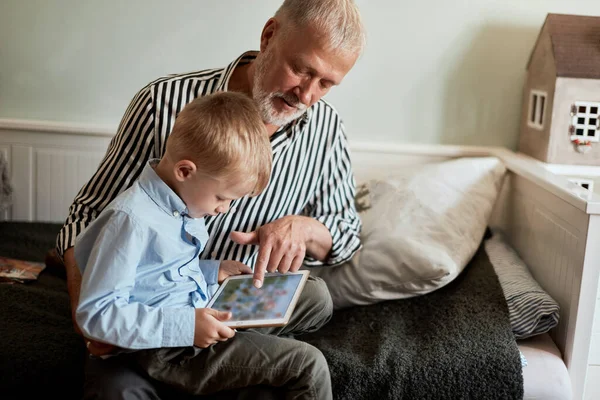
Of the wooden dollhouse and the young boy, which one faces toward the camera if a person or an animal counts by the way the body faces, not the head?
the wooden dollhouse

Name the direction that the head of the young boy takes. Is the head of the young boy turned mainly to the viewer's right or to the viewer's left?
to the viewer's right

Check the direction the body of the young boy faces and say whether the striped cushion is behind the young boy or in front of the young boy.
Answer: in front

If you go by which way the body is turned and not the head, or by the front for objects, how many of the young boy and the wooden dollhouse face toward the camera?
1

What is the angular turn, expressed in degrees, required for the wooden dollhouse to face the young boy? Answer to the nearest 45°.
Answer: approximately 45° to its right

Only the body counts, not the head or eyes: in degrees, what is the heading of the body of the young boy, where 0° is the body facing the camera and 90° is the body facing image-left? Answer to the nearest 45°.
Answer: approximately 270°

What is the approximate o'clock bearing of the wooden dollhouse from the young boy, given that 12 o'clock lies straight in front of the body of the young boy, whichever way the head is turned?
The wooden dollhouse is roughly at 11 o'clock from the young boy.

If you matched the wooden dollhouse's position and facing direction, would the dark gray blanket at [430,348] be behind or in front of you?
in front

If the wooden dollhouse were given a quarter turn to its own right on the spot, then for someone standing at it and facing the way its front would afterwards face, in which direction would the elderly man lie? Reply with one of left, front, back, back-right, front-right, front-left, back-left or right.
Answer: front-left

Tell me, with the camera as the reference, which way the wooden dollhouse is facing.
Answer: facing the viewer
